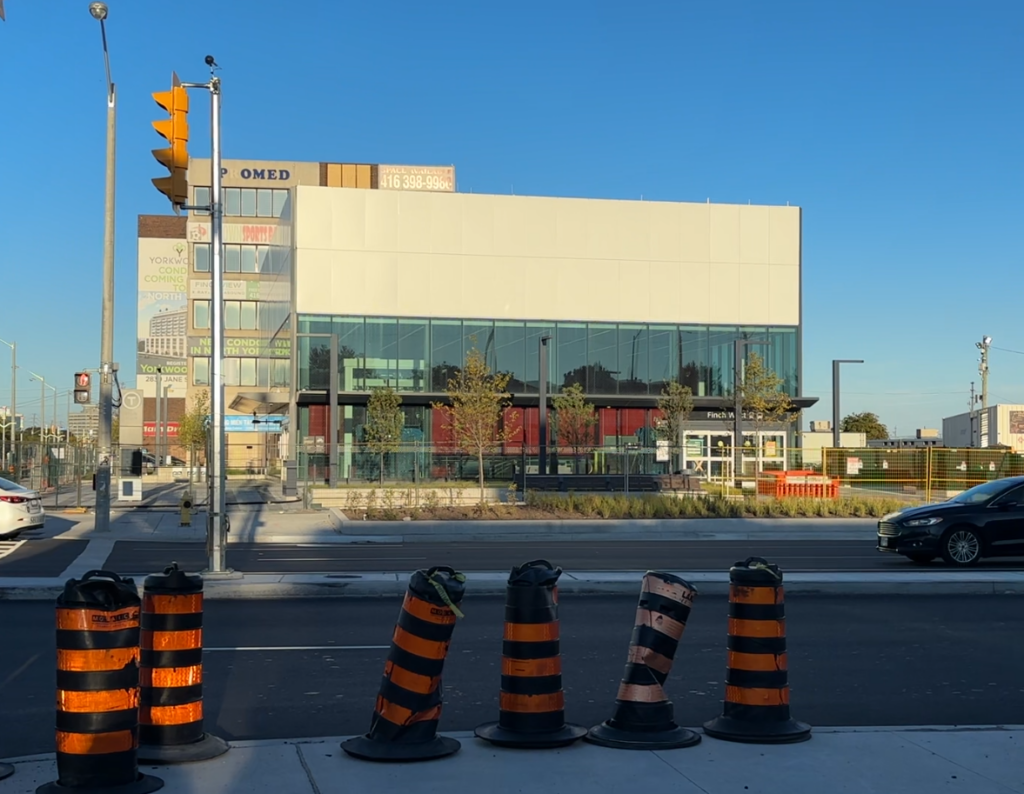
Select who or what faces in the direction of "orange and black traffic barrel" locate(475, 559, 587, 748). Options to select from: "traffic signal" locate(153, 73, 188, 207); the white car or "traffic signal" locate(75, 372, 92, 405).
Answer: "traffic signal" locate(75, 372, 92, 405)

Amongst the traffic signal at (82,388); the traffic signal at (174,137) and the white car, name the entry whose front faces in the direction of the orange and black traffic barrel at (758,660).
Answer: the traffic signal at (82,388)

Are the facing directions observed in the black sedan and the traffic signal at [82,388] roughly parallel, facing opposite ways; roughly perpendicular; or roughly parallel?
roughly perpendicular

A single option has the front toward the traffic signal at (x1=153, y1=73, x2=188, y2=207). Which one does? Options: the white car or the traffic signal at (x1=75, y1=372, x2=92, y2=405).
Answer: the traffic signal at (x1=75, y1=372, x2=92, y2=405)

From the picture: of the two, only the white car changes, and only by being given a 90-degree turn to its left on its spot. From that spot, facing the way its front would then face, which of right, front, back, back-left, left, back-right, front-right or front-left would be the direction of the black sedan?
left

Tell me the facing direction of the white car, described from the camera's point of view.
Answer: facing away from the viewer and to the left of the viewer

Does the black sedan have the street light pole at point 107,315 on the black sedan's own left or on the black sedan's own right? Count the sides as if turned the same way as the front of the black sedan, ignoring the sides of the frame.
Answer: on the black sedan's own right

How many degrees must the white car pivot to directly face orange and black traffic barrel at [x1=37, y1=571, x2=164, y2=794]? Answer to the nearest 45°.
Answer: approximately 135° to its left

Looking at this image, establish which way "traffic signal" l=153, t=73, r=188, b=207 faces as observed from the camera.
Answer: facing to the left of the viewer

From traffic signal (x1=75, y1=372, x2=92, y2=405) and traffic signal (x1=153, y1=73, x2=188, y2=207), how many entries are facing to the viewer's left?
1

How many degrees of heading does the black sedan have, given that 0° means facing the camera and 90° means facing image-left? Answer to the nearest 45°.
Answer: approximately 45°
